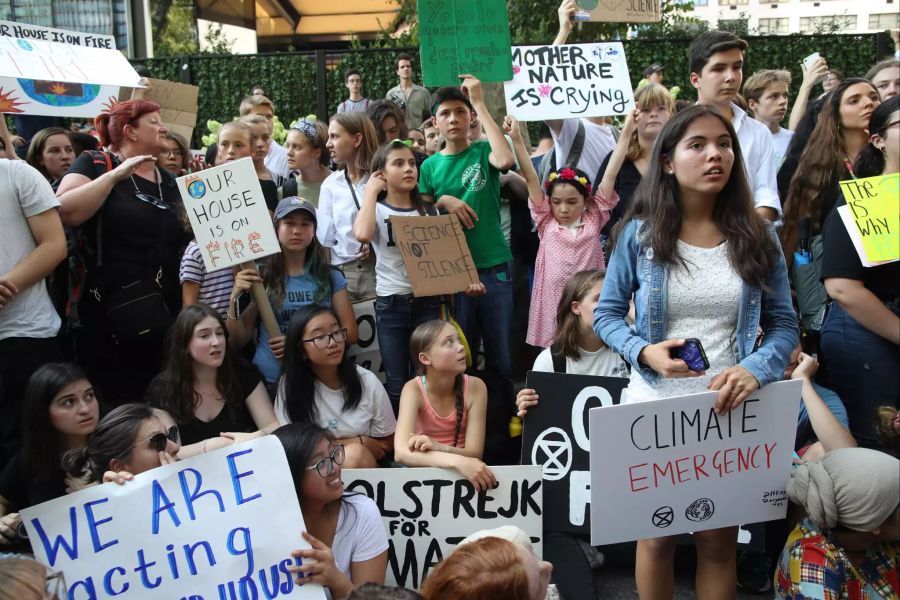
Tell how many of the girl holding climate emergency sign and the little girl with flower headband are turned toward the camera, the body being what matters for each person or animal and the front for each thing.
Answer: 2

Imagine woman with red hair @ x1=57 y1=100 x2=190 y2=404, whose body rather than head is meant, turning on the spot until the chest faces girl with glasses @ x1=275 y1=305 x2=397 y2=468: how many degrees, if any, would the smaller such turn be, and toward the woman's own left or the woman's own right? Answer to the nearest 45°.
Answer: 0° — they already face them

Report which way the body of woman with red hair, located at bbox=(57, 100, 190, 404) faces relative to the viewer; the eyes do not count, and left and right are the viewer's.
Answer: facing the viewer and to the right of the viewer

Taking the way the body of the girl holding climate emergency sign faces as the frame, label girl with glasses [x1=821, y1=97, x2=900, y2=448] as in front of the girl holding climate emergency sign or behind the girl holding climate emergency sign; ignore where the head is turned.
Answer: behind

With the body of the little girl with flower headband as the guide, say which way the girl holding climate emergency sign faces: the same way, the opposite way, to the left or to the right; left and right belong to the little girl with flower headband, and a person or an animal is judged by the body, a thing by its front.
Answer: the same way

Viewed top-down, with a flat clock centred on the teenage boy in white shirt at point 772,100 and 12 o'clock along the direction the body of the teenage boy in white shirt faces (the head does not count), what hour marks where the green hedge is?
The green hedge is roughly at 6 o'clock from the teenage boy in white shirt.

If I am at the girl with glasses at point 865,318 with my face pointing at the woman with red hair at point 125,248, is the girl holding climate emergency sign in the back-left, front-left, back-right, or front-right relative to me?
front-left

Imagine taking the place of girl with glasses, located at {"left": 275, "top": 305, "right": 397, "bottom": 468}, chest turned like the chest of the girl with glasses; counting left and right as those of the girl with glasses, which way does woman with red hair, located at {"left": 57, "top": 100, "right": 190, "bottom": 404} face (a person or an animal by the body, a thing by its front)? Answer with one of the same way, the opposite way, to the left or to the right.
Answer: the same way

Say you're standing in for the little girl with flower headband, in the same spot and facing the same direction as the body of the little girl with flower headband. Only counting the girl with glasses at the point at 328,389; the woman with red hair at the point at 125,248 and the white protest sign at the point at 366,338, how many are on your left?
0

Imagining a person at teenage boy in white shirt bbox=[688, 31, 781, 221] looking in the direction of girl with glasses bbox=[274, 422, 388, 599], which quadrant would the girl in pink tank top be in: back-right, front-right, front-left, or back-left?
front-right

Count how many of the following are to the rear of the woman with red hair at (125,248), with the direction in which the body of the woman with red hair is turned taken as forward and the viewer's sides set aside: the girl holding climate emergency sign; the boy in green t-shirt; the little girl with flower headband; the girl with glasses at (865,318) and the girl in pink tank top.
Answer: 0

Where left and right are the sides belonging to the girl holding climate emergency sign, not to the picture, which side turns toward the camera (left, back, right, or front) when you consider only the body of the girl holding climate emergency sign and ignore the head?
front

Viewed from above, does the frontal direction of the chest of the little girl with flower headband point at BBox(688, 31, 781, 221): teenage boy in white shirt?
no

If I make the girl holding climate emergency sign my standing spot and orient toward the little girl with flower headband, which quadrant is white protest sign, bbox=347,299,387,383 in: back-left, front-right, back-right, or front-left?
front-left

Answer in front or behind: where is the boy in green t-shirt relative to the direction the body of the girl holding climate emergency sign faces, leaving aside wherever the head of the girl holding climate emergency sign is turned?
behind

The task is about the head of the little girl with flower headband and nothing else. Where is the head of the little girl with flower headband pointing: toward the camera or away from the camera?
toward the camera
